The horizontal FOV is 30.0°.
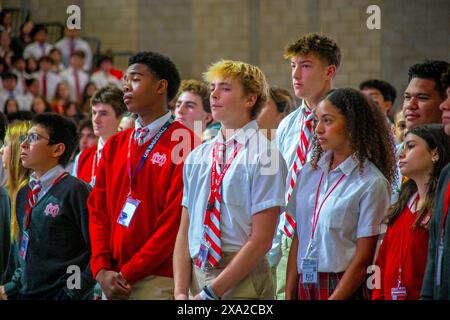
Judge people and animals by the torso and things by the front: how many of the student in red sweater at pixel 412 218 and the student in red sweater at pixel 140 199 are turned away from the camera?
0

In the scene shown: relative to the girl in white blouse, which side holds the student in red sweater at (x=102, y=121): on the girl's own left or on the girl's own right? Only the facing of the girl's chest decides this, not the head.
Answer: on the girl's own right

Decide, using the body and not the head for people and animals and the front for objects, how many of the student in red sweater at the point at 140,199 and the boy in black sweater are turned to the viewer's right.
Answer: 0

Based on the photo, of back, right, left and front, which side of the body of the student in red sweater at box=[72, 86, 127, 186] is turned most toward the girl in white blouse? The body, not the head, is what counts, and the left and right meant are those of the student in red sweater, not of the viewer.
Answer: left

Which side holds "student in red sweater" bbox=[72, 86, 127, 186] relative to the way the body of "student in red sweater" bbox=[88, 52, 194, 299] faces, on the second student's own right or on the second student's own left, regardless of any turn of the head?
on the second student's own right

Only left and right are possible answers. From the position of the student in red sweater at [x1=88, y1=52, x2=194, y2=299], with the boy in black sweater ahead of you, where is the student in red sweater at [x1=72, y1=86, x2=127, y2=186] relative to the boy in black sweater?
right

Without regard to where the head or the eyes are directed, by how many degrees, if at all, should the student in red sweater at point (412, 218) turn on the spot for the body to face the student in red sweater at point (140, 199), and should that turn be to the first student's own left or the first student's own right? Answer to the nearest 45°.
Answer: approximately 45° to the first student's own right

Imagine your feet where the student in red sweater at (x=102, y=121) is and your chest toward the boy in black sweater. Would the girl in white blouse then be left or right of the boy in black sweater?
left

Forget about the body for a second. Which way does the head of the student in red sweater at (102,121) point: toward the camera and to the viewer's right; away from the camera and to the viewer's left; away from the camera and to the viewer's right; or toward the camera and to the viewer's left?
toward the camera and to the viewer's left

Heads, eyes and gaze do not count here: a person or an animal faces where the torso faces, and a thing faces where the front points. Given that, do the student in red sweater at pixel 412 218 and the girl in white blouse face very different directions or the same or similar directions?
same or similar directions

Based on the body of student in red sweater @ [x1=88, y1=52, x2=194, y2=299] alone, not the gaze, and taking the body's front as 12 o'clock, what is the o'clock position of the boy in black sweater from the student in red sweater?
The boy in black sweater is roughly at 3 o'clock from the student in red sweater.

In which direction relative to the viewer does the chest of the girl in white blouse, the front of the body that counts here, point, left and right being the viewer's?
facing the viewer and to the left of the viewer

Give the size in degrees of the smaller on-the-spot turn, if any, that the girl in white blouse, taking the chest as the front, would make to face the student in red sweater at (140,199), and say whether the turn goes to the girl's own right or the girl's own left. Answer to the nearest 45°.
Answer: approximately 45° to the girl's own right
